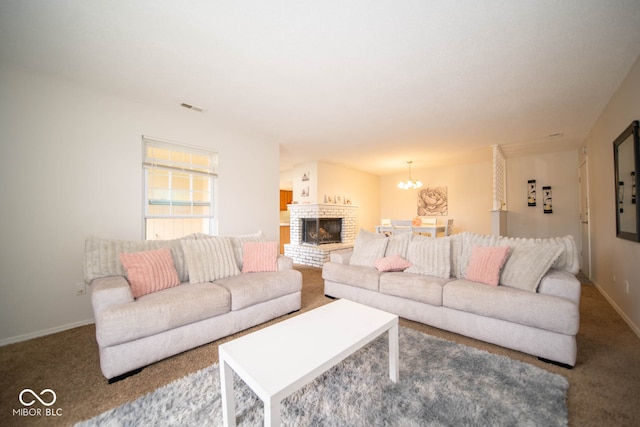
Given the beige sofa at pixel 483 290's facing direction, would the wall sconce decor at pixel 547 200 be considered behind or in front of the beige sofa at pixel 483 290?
behind

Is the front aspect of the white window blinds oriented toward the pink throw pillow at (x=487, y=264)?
yes

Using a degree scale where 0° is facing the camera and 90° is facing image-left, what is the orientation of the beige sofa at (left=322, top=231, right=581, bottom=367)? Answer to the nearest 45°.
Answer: approximately 45°

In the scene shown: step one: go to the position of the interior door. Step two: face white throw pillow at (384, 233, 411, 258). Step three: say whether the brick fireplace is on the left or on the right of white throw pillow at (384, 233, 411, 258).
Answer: right

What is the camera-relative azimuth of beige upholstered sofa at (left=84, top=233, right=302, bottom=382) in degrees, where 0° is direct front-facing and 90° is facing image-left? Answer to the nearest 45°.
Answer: approximately 315°

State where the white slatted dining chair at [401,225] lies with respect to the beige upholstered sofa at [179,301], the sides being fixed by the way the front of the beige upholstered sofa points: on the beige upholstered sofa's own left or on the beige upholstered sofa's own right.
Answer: on the beige upholstered sofa's own left

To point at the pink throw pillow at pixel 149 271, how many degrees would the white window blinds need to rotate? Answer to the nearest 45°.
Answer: approximately 45° to its right

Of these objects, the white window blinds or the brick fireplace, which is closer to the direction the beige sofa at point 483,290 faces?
the white window blinds

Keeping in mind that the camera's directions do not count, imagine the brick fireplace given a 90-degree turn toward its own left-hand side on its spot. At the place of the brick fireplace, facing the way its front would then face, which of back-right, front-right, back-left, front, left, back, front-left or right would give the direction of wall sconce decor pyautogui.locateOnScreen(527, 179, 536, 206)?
front

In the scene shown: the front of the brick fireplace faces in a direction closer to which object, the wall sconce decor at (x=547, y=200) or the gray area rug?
the gray area rug
